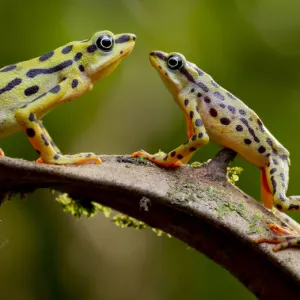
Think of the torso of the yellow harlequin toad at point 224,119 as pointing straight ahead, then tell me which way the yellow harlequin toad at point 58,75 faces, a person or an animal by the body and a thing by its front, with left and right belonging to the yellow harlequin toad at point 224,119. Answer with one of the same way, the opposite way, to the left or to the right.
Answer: the opposite way

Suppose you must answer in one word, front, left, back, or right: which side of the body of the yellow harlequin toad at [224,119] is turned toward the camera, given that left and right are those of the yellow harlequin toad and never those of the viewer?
left

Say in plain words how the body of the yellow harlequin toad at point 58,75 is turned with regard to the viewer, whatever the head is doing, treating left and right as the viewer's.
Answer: facing to the right of the viewer

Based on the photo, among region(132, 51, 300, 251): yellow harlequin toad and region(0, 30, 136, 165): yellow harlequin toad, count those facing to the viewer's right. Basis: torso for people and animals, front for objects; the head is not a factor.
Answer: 1
